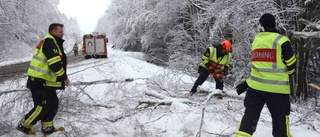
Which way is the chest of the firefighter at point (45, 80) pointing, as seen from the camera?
to the viewer's right

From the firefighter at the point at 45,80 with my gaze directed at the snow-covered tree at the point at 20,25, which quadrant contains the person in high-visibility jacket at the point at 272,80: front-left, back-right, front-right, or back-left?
back-right

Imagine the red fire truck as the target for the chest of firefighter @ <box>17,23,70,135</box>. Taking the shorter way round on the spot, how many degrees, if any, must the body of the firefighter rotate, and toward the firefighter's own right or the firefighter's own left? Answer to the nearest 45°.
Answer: approximately 90° to the firefighter's own left

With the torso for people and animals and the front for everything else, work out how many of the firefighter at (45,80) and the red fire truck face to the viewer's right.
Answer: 1
